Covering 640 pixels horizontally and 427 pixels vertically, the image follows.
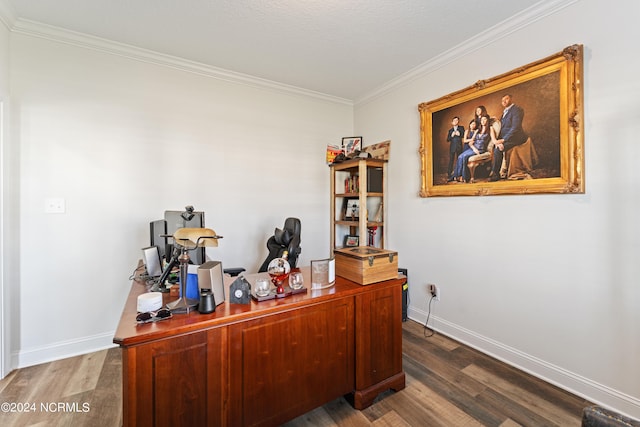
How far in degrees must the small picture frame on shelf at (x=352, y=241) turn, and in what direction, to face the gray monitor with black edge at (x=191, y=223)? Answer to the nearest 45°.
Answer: approximately 45° to its right

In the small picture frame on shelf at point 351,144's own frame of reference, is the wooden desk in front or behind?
in front

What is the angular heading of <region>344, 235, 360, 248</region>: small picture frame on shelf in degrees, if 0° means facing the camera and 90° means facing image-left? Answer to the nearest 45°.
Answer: approximately 0°

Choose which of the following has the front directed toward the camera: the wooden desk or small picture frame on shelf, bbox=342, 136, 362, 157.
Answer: the small picture frame on shelf

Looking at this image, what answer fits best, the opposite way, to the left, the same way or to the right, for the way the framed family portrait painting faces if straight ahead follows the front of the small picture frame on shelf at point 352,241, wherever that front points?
to the right

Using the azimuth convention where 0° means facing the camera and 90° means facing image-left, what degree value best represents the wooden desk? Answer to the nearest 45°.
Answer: approximately 135°

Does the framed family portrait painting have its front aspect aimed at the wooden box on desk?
yes

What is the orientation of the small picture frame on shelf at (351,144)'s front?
toward the camera

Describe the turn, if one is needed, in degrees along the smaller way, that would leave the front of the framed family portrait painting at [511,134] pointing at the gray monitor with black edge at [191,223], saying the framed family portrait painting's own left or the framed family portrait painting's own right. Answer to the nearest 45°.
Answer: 0° — it already faces it

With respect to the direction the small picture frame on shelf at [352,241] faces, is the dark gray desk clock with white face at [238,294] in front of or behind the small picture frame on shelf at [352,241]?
in front

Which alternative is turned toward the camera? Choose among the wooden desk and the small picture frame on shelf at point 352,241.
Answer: the small picture frame on shelf

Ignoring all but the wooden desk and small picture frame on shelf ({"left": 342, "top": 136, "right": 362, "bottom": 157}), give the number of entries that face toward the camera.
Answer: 1

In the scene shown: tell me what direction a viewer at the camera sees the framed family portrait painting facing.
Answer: facing the viewer and to the left of the viewer
